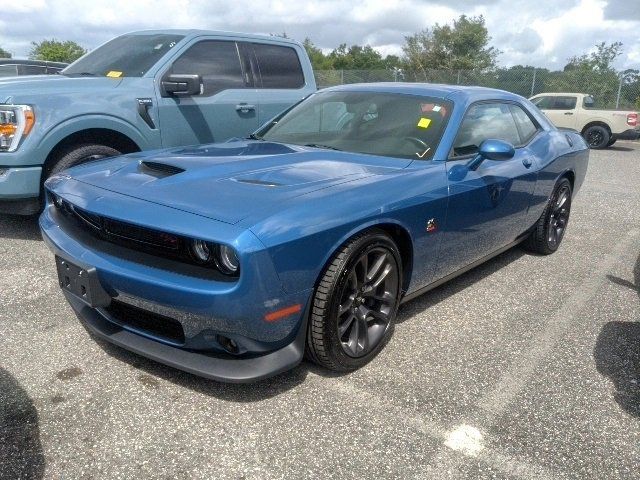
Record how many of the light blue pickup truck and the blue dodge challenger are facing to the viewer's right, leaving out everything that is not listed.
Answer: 0

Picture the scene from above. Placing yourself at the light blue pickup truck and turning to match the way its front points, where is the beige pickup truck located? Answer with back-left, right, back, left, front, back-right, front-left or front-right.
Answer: back

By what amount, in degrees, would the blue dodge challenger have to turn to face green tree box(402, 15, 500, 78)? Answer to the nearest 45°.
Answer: approximately 135° to its right

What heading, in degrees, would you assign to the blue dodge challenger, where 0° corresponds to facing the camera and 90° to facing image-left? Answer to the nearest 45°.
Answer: approximately 45°

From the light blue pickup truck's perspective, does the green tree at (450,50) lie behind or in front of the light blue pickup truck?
behind

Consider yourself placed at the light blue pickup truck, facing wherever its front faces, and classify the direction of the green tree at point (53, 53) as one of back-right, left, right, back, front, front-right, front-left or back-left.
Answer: back-right

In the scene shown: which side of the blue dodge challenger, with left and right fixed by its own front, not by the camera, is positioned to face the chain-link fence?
back

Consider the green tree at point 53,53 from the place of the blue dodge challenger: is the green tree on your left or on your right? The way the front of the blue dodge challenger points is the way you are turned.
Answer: on your right

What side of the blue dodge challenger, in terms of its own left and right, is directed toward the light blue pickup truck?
right
